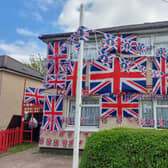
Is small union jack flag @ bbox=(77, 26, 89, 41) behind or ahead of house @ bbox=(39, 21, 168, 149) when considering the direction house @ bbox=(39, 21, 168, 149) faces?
ahead

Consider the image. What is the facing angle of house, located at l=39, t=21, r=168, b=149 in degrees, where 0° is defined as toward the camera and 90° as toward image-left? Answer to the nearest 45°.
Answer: approximately 0°

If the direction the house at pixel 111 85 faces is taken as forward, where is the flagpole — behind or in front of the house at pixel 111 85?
in front

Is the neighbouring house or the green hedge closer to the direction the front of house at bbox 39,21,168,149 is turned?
the green hedge

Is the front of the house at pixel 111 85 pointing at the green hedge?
yes

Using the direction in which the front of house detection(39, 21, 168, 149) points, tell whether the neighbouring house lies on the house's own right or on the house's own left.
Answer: on the house's own right
